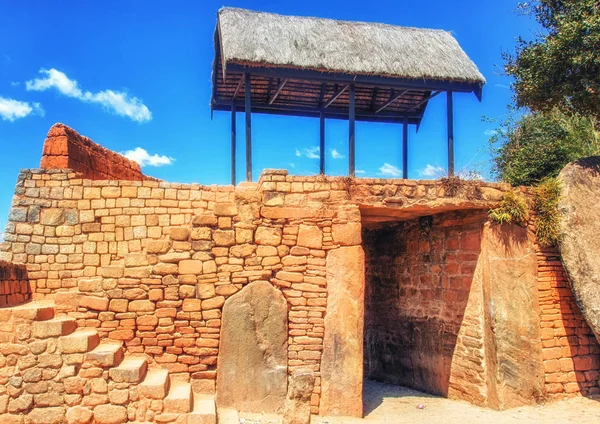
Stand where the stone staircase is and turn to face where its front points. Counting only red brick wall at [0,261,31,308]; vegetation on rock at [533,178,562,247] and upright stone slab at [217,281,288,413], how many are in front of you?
2

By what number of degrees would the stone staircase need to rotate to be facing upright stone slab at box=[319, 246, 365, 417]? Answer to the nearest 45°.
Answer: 0° — it already faces it

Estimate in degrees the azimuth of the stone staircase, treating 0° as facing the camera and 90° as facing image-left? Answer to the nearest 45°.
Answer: approximately 270°

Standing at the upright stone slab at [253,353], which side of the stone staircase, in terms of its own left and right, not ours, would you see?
front

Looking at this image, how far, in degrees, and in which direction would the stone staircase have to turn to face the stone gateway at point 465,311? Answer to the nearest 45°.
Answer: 0° — it already faces it

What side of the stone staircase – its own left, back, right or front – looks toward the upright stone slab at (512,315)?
front

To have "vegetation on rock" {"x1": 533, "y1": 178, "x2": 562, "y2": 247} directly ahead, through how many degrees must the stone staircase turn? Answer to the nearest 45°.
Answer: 0° — it already faces it

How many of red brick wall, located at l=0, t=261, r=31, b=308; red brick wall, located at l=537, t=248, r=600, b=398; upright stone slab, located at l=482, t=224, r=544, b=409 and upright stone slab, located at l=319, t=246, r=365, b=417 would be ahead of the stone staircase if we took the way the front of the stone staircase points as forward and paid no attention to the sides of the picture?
3
